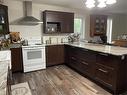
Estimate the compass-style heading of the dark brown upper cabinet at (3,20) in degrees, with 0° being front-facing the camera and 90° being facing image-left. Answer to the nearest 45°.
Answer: approximately 315°

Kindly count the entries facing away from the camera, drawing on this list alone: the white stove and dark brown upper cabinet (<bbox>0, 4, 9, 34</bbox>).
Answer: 0

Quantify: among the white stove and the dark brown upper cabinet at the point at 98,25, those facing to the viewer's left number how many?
0

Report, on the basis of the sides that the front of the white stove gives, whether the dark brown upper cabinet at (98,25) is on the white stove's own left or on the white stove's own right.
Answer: on the white stove's own left

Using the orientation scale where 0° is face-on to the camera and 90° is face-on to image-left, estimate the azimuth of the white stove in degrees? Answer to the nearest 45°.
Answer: approximately 0°

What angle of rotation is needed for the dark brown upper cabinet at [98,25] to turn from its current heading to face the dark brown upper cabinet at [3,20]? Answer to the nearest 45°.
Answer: approximately 90° to its right

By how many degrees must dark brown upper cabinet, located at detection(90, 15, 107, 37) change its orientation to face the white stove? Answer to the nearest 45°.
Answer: approximately 90° to its right

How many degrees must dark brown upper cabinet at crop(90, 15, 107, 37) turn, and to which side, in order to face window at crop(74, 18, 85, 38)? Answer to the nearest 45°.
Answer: approximately 90° to its right

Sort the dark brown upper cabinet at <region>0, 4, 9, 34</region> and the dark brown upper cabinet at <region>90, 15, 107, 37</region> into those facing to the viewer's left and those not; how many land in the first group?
0

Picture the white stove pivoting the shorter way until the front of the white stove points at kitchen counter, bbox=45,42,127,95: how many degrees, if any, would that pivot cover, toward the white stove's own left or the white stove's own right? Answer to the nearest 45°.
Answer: approximately 45° to the white stove's own left

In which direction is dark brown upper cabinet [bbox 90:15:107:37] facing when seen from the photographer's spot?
facing the viewer and to the right of the viewer
